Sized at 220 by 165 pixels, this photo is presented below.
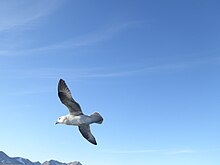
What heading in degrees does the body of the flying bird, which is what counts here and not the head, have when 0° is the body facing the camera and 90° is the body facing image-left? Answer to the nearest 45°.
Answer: approximately 90°
